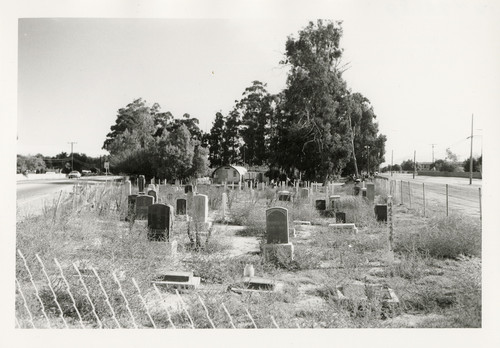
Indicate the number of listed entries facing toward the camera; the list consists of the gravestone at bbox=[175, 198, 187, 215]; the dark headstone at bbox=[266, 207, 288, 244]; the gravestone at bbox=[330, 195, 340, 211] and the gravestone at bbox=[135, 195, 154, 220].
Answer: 4

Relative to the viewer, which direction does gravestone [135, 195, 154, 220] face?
toward the camera

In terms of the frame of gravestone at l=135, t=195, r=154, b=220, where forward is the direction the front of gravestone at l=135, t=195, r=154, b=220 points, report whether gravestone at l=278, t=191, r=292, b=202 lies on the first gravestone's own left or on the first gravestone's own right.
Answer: on the first gravestone's own left

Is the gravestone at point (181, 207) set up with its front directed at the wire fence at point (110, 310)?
yes

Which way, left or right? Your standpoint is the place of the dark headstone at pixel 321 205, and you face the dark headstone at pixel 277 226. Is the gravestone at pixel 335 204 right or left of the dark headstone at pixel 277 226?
left

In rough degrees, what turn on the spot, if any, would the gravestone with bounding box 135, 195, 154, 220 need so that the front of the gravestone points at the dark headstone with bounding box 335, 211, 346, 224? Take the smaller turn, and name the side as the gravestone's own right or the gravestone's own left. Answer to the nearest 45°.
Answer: approximately 90° to the gravestone's own left

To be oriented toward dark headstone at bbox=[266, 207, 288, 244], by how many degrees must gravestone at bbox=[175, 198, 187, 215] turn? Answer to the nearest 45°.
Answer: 0° — it already faces it

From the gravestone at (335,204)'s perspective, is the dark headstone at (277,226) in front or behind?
in front

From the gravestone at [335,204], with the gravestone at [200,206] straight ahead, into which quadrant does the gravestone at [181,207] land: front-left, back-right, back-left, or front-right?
front-right

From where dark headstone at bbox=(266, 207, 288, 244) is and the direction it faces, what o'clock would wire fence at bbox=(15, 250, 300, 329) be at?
The wire fence is roughly at 1 o'clock from the dark headstone.

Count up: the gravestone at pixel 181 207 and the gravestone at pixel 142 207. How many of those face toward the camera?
2

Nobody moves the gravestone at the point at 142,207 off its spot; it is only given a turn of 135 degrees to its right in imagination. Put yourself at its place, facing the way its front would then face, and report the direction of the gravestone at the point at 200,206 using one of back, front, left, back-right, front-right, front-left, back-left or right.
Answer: back

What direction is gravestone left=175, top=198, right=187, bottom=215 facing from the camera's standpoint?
toward the camera

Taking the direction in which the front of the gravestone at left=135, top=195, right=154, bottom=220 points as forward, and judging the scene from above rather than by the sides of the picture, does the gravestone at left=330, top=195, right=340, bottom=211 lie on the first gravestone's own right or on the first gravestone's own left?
on the first gravestone's own left

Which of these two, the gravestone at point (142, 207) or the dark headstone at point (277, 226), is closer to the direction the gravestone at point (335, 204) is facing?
the dark headstone

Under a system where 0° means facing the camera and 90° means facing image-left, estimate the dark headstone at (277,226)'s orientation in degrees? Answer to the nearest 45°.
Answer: approximately 0°

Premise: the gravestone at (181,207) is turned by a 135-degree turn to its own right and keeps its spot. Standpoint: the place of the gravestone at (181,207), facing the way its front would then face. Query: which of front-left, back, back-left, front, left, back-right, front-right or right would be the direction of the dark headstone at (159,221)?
back-left
